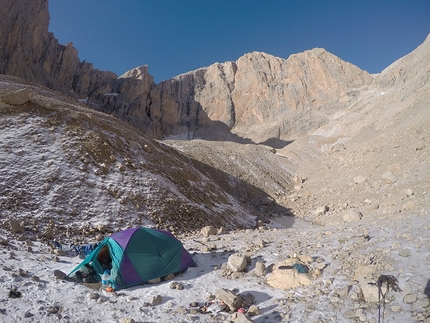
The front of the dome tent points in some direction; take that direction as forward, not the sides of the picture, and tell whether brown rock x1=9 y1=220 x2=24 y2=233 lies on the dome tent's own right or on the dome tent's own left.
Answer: on the dome tent's own right

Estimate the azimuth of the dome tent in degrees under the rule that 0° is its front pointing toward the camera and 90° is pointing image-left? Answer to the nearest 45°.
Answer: approximately 45°

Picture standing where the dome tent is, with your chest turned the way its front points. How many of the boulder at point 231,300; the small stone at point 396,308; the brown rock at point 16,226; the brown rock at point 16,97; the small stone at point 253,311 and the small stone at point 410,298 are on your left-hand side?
4

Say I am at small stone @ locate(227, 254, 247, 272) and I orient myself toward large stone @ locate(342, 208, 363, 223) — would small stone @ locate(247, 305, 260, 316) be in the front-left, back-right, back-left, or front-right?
back-right

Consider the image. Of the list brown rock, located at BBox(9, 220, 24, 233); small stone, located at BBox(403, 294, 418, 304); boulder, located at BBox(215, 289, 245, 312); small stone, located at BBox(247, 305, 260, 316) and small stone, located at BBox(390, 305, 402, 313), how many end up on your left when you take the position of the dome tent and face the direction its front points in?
4

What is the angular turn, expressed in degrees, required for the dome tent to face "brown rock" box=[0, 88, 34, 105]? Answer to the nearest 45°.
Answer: approximately 90° to its right

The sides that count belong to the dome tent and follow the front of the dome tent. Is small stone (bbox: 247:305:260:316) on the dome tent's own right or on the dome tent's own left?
on the dome tent's own left

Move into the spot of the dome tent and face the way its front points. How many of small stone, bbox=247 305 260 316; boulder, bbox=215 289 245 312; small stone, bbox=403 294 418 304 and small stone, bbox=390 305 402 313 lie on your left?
4

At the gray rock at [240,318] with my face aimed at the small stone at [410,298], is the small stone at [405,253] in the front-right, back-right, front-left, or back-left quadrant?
front-left

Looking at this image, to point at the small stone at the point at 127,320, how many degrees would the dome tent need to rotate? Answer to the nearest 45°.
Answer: approximately 45° to its left
